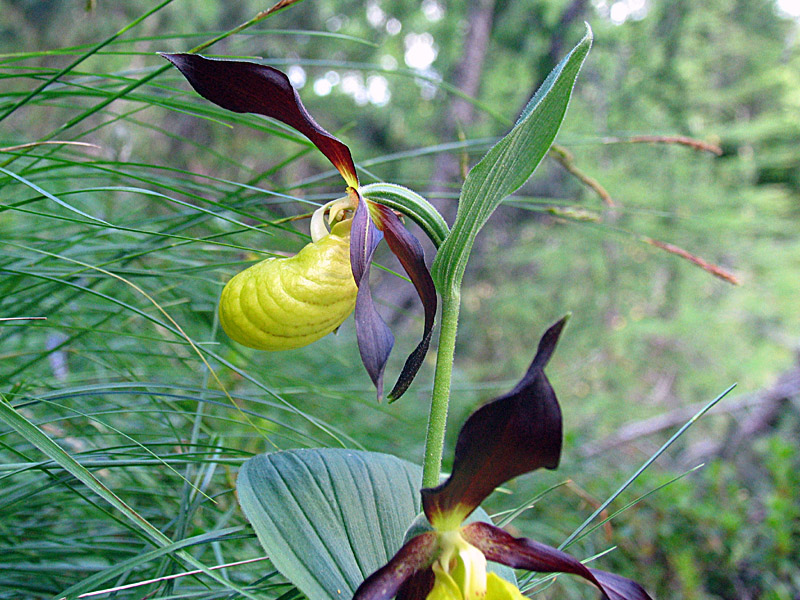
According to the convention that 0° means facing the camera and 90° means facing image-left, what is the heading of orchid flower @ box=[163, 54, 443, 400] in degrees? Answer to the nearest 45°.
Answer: approximately 90°
